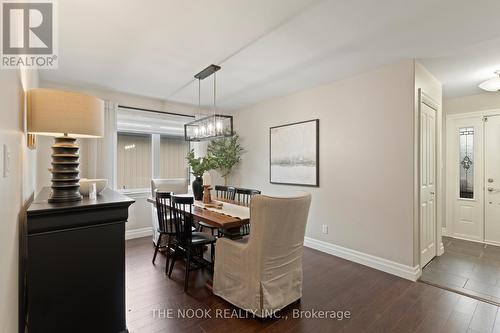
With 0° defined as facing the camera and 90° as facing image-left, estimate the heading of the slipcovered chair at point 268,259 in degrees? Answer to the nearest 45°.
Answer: approximately 135°

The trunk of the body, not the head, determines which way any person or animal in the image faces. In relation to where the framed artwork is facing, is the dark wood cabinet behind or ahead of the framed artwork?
ahead

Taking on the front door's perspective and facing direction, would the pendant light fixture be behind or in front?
in front

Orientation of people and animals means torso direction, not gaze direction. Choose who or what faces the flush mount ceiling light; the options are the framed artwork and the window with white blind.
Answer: the window with white blind

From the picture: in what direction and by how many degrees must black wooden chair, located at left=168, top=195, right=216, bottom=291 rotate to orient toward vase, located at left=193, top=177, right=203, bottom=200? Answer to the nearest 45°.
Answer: approximately 45° to its left

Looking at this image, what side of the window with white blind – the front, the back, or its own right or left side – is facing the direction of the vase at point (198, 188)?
front

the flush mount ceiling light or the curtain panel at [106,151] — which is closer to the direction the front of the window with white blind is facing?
the flush mount ceiling light

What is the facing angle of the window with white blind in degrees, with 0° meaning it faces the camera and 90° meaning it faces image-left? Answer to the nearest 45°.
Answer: approximately 315°

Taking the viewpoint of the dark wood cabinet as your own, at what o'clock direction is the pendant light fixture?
The pendant light fixture is roughly at 11 o'clock from the dark wood cabinet.

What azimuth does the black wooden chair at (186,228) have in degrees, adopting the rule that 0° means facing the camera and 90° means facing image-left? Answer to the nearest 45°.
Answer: approximately 225°

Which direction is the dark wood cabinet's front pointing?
to the viewer's right

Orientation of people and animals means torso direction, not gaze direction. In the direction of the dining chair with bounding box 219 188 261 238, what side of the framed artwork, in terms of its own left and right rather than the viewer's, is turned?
front

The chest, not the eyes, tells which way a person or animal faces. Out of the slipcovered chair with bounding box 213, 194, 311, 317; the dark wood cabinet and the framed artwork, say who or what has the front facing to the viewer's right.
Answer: the dark wood cabinet
